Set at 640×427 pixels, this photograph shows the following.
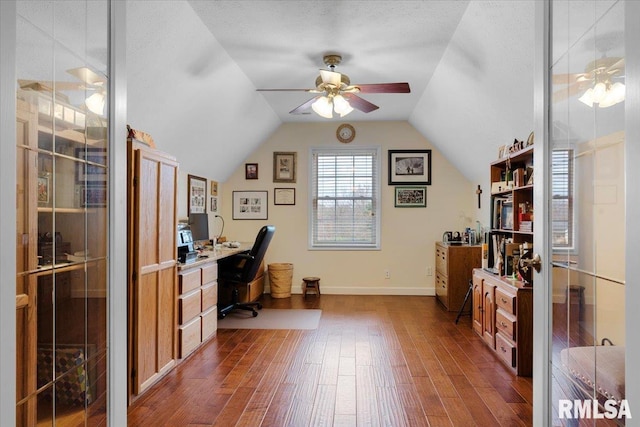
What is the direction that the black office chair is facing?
to the viewer's left

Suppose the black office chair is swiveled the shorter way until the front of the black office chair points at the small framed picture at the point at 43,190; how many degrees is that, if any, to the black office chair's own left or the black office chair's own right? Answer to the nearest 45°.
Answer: approximately 90° to the black office chair's own left

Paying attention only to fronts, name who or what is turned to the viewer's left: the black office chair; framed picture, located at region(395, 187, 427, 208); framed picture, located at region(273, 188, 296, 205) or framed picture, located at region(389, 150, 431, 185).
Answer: the black office chair

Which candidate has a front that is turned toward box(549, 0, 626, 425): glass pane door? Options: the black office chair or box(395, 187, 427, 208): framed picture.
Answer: the framed picture

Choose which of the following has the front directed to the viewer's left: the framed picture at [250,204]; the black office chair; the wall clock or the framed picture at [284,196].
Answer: the black office chair

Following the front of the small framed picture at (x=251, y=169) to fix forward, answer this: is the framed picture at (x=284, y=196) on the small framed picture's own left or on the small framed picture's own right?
on the small framed picture's own left
